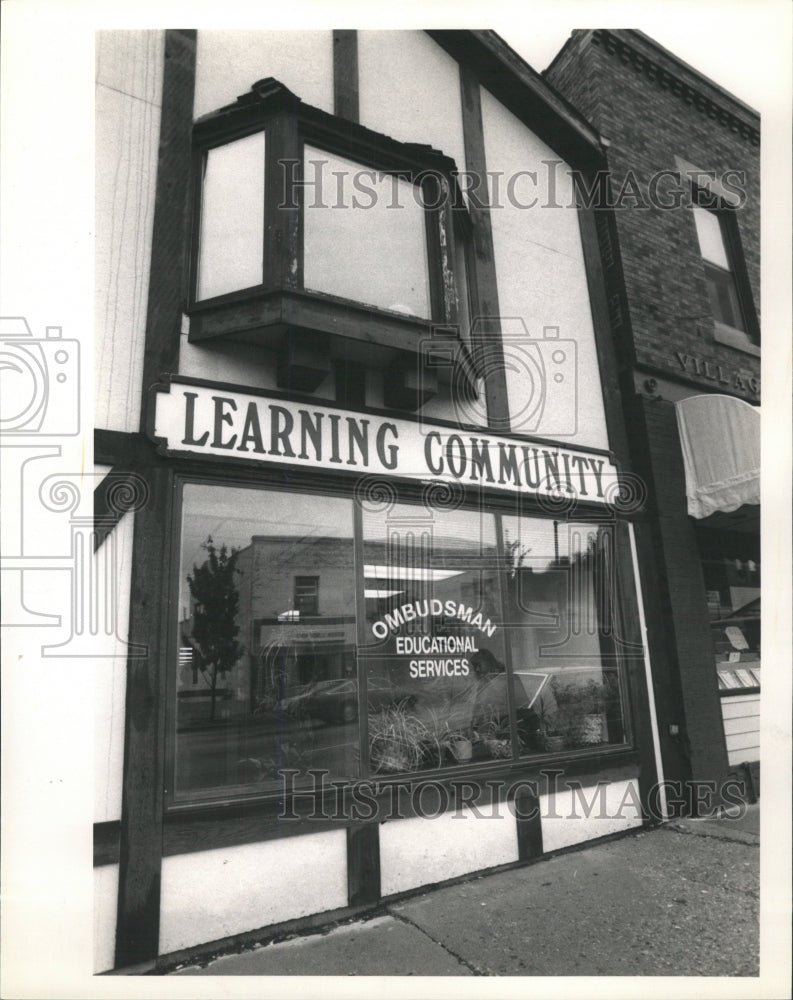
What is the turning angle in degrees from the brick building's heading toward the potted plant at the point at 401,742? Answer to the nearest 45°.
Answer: approximately 90° to its right
